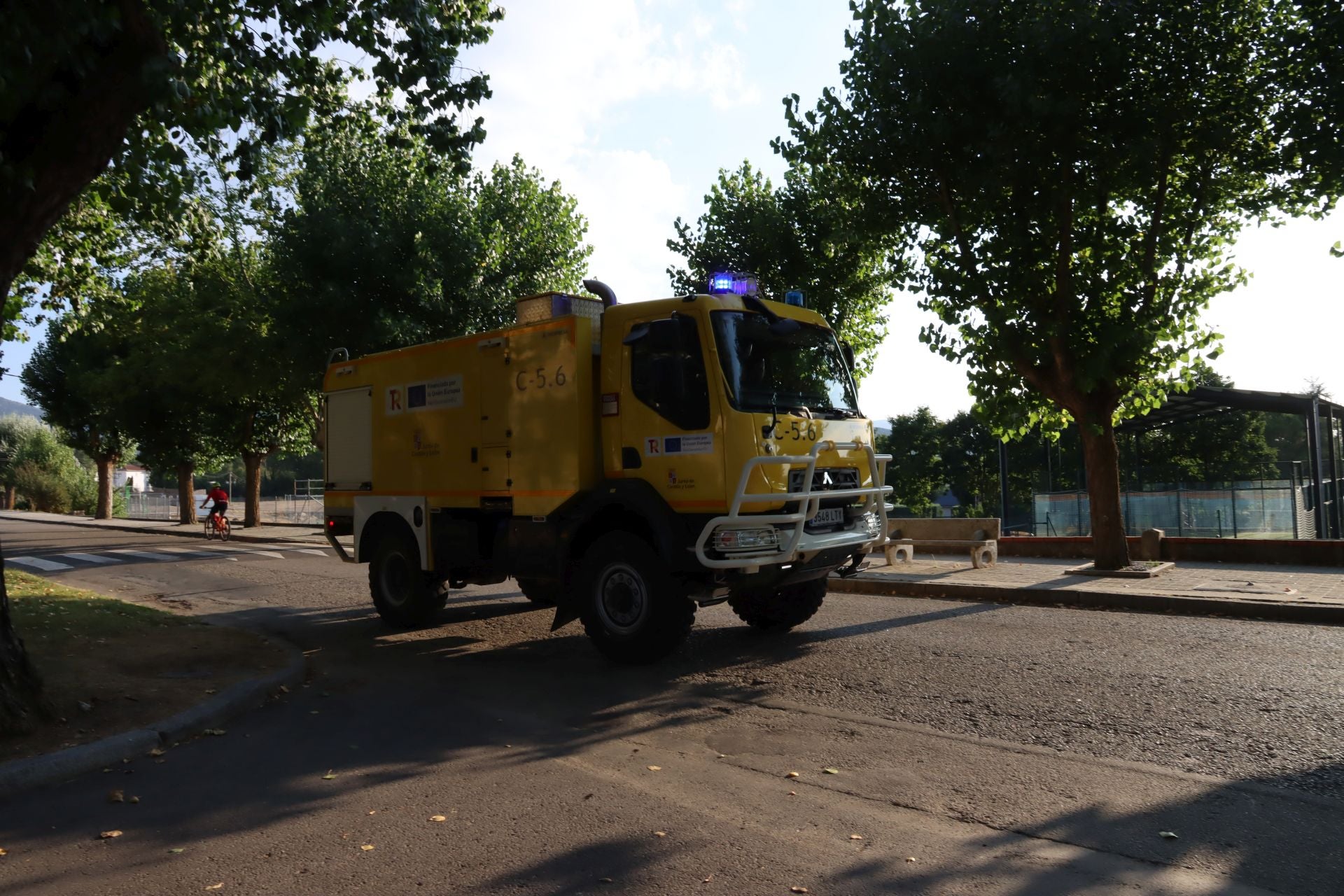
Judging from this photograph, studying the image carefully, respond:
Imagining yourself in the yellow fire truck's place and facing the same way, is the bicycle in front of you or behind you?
behind

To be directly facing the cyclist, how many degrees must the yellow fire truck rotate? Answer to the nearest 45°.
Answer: approximately 180°

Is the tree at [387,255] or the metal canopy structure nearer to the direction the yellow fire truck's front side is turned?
the metal canopy structure

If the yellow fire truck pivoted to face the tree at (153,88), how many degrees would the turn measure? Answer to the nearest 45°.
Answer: approximately 90° to its right

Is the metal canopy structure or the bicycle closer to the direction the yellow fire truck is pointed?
the metal canopy structure

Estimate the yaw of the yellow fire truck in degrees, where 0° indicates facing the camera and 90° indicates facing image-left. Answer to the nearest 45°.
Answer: approximately 315°

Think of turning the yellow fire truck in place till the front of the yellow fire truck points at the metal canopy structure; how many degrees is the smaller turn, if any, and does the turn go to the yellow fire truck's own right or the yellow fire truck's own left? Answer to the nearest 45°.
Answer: approximately 90° to the yellow fire truck's own left

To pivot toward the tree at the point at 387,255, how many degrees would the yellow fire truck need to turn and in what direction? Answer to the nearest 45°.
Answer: approximately 135° to its left
